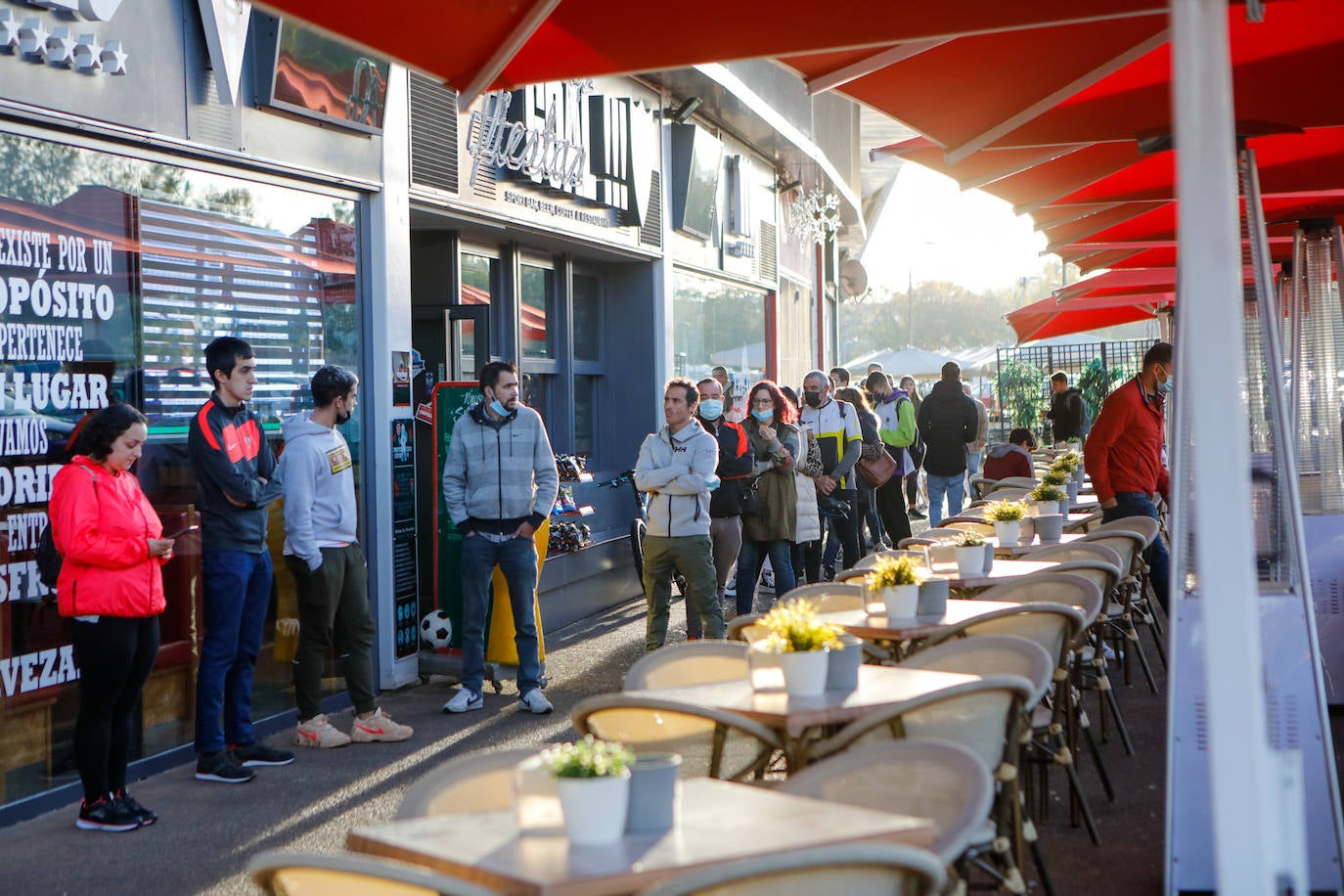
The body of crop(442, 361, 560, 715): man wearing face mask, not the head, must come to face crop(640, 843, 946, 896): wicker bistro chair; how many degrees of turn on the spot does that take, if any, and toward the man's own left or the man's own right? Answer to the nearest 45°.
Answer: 0° — they already face it

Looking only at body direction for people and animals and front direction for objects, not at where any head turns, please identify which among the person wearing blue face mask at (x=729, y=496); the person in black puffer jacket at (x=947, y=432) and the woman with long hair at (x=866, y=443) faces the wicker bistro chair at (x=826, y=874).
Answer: the person wearing blue face mask

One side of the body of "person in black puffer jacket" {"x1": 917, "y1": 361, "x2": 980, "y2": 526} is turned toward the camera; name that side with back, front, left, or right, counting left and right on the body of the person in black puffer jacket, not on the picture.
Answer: back

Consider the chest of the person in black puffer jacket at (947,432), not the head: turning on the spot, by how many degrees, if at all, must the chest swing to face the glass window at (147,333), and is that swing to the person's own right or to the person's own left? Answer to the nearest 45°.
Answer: approximately 135° to the person's own left

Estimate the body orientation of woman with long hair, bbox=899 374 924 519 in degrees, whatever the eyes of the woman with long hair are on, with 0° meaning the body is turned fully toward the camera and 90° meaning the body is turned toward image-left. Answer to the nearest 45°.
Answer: approximately 45°

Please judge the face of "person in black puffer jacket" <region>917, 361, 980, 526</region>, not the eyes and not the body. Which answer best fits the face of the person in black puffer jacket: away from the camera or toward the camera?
away from the camera

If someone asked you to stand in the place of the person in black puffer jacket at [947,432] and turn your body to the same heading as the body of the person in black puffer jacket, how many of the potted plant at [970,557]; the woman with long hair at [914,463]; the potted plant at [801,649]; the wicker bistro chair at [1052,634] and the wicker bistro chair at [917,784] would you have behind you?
4

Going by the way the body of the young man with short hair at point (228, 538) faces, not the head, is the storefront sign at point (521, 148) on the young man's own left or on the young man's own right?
on the young man's own left

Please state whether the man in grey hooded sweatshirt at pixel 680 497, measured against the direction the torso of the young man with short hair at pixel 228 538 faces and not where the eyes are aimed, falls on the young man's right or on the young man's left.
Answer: on the young man's left

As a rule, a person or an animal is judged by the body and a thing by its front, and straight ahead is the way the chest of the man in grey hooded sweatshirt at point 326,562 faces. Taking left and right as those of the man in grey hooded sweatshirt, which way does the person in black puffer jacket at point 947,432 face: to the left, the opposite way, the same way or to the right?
to the left

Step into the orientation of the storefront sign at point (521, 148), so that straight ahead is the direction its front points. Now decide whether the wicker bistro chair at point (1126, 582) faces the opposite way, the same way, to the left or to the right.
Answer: the opposite way
